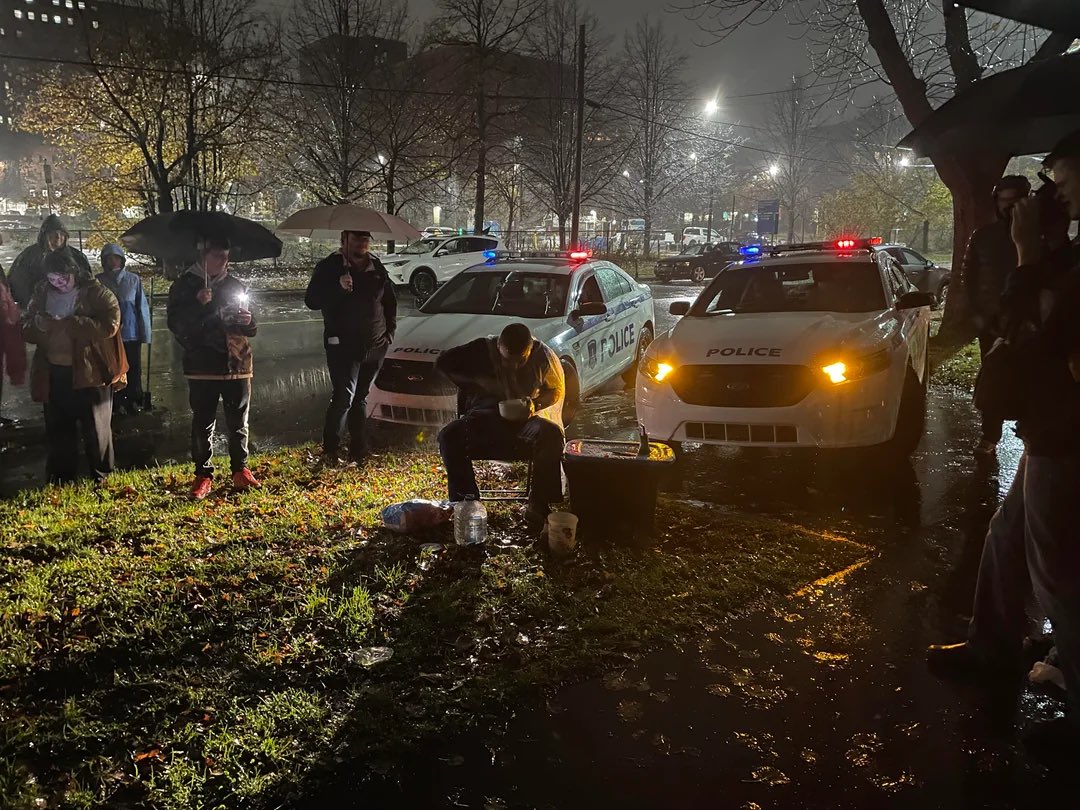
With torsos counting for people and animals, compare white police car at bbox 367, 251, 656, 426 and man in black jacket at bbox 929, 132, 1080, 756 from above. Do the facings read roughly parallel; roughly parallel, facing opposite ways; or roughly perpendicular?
roughly perpendicular

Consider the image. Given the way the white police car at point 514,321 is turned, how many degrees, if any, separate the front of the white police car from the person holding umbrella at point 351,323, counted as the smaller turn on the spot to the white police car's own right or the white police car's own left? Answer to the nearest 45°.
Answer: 0° — it already faces them

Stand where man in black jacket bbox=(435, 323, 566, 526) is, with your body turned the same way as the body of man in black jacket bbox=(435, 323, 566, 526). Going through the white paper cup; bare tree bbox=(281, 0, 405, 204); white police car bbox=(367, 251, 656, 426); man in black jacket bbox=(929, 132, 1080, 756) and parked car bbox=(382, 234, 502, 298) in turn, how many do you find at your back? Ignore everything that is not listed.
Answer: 3

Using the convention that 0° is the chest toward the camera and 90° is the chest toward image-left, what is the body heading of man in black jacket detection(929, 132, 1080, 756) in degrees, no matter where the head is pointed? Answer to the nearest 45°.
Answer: approximately 90°

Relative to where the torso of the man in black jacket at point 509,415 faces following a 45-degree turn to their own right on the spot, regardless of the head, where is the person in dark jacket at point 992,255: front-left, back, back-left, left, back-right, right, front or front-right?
back-left

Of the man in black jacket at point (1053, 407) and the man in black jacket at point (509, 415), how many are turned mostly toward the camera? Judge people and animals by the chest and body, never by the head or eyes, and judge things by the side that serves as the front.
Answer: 1
